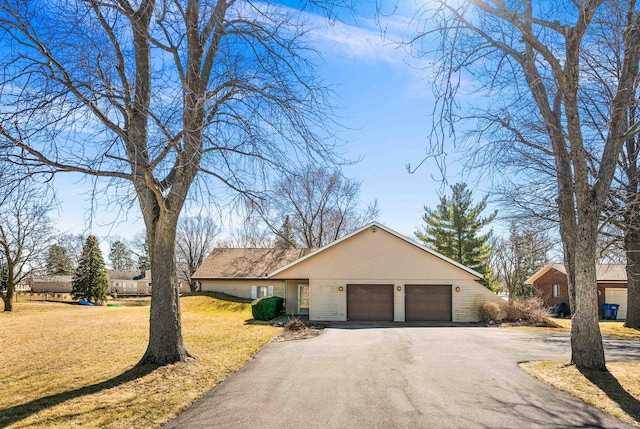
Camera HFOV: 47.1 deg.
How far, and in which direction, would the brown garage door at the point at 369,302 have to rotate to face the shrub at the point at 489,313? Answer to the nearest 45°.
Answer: approximately 90° to its left

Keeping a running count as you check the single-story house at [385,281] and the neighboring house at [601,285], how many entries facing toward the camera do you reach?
2

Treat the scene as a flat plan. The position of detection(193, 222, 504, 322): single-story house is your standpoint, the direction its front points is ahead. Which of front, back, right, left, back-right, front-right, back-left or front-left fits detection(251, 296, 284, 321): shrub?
right

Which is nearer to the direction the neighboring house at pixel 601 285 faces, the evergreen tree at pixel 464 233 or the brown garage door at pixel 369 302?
the brown garage door

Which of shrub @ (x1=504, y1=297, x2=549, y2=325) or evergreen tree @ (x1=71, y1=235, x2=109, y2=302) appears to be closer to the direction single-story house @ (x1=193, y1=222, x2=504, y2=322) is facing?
the shrub

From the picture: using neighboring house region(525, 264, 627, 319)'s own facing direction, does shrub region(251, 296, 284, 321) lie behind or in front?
in front

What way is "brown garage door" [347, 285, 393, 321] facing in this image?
toward the camera

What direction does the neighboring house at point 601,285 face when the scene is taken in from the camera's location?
facing the viewer

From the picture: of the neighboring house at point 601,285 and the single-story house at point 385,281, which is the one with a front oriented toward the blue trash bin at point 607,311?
the neighboring house
